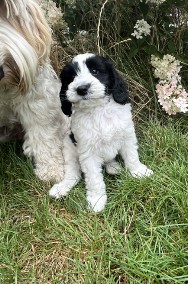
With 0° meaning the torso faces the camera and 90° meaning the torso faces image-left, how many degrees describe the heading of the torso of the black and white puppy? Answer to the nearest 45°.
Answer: approximately 0°

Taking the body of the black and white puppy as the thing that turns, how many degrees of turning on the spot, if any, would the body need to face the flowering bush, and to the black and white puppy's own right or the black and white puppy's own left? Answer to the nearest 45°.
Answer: approximately 180°

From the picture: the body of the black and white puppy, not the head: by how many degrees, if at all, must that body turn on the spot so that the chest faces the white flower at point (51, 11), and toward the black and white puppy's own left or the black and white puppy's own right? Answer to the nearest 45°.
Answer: approximately 180°
